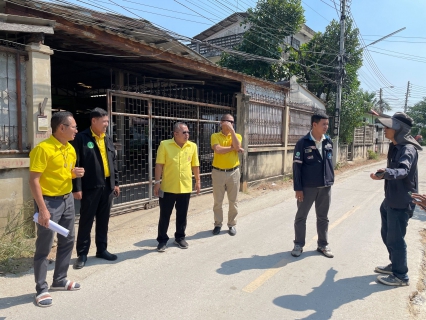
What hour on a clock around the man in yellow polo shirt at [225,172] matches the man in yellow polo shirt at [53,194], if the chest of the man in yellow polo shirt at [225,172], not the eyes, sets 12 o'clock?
the man in yellow polo shirt at [53,194] is roughly at 1 o'clock from the man in yellow polo shirt at [225,172].

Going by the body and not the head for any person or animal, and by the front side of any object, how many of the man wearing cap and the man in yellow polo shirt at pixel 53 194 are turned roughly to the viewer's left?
1

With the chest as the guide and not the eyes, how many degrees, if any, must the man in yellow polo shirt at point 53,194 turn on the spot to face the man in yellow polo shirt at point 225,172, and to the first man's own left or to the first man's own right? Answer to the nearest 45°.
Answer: approximately 90° to the first man's own left

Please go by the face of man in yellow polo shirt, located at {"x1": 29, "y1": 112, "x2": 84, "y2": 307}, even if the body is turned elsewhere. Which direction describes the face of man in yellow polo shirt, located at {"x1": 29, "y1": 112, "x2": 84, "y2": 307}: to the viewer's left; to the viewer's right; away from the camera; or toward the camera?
to the viewer's right

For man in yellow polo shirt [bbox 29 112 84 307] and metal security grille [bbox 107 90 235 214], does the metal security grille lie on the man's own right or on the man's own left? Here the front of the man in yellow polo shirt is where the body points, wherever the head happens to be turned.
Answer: on the man's own left

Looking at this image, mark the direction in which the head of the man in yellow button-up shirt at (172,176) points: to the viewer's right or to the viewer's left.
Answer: to the viewer's right

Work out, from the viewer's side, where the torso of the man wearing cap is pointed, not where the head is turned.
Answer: to the viewer's left

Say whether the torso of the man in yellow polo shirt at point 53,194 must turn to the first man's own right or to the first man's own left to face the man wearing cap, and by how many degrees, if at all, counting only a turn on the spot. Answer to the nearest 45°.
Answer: approximately 45° to the first man's own left

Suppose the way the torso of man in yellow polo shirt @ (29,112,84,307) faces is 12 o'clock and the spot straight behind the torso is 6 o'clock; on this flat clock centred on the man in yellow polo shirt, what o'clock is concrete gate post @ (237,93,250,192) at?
The concrete gate post is roughly at 9 o'clock from the man in yellow polo shirt.

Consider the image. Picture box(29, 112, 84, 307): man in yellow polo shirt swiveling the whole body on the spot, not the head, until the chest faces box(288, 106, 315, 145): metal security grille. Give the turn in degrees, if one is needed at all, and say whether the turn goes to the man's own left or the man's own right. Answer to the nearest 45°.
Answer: approximately 90° to the man's own left

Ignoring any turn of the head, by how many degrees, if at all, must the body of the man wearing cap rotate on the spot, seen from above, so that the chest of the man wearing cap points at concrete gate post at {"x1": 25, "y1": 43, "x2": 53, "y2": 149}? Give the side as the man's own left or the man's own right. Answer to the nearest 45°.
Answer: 0° — they already face it
